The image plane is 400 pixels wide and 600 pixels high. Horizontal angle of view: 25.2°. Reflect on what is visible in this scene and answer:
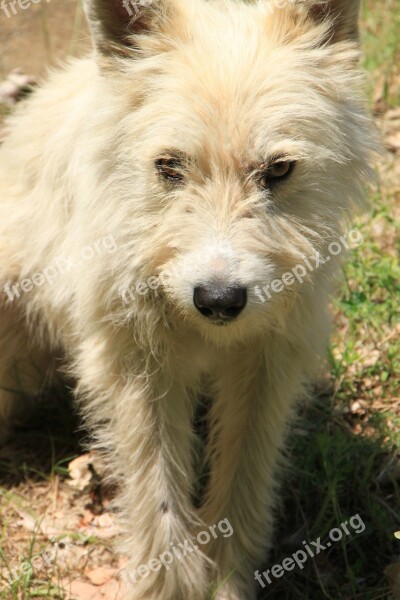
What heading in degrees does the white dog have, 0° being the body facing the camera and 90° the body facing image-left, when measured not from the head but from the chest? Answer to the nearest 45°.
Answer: approximately 315°
